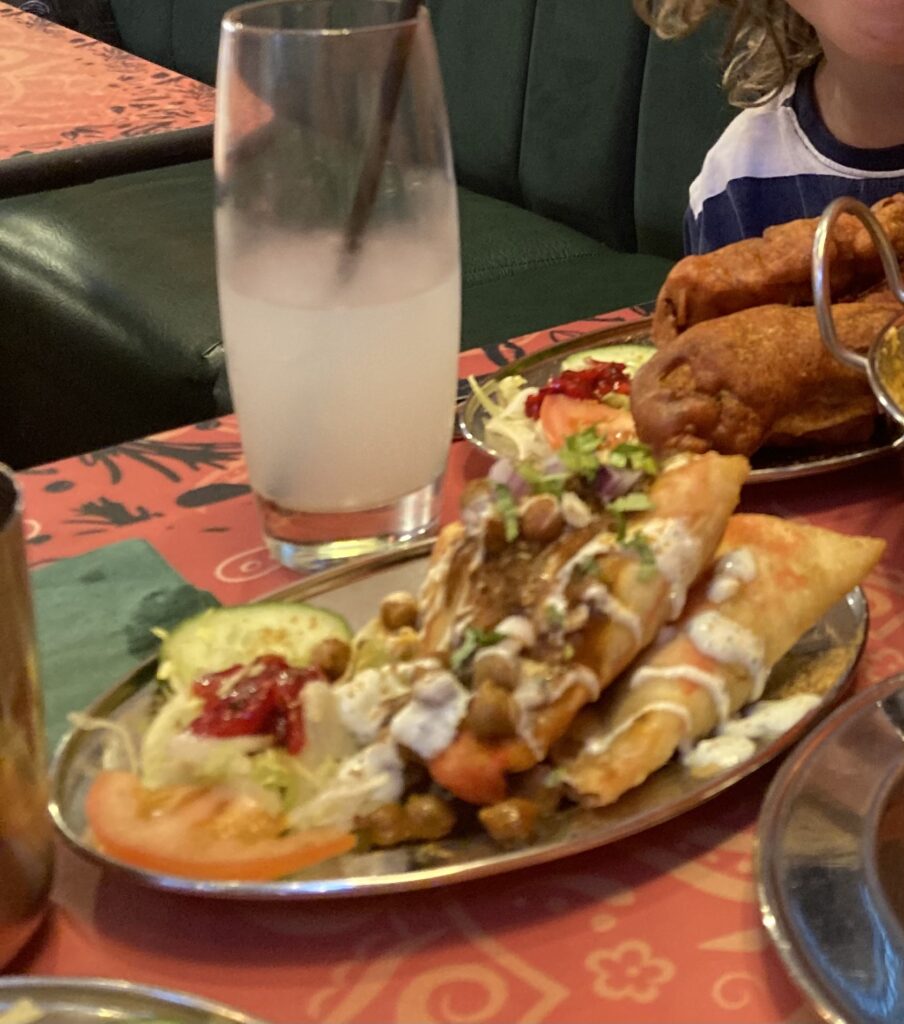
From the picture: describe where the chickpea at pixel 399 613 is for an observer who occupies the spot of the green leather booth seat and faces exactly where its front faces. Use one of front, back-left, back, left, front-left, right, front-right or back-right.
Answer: front-left

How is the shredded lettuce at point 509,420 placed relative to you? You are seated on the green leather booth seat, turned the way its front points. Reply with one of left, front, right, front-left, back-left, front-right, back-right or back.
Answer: front-left

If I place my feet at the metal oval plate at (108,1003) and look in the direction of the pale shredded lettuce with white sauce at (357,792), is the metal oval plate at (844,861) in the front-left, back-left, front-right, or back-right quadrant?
front-right

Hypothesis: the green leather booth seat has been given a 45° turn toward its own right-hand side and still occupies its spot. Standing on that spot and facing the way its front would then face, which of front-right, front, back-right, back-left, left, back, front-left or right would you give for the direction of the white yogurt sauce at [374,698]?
left

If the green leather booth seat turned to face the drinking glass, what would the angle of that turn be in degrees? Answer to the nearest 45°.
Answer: approximately 45° to its left

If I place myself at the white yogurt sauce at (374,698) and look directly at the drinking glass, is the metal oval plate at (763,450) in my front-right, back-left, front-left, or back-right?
front-right

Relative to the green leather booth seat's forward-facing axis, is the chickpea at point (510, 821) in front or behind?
in front

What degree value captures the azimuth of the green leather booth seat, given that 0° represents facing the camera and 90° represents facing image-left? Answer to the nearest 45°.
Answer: approximately 45°

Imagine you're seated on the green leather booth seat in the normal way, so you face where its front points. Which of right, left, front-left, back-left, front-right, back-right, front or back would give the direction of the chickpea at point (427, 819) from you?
front-left

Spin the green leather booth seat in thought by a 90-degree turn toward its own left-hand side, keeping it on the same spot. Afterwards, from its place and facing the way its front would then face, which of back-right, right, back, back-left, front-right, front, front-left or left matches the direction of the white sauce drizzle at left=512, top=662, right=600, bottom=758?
front-right

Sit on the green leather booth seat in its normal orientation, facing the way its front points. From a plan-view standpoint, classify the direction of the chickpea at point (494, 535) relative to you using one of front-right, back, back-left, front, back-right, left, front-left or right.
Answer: front-left

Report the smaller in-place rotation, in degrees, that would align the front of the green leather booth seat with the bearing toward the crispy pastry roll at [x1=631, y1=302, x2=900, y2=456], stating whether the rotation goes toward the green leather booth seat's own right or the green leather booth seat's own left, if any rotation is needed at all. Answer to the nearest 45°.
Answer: approximately 45° to the green leather booth seat's own left

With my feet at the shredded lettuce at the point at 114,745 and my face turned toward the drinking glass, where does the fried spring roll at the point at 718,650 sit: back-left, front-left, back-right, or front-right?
front-right

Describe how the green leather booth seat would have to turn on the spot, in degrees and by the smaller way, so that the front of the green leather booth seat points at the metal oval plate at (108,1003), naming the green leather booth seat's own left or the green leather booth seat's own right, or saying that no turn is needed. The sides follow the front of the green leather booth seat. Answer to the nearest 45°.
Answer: approximately 45° to the green leather booth seat's own left

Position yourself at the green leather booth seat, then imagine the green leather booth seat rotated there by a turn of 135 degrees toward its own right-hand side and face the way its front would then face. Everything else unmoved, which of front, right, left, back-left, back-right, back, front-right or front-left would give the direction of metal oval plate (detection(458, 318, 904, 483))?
back

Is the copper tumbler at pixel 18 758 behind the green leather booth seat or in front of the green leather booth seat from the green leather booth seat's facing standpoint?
in front

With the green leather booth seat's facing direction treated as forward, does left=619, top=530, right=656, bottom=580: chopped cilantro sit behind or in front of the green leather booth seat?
in front
